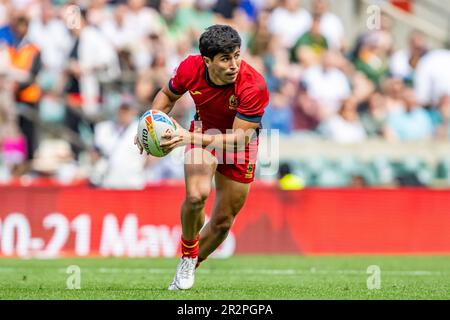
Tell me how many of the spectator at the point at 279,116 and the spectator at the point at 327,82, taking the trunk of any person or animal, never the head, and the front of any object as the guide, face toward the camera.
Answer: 2

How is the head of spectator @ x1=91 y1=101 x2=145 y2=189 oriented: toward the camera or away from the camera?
toward the camera

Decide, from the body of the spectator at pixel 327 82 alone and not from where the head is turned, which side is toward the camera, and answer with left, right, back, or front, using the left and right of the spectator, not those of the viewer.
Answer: front

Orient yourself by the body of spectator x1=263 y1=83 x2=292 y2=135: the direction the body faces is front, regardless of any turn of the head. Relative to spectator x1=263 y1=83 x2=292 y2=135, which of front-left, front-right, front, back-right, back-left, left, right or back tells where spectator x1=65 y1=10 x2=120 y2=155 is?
right

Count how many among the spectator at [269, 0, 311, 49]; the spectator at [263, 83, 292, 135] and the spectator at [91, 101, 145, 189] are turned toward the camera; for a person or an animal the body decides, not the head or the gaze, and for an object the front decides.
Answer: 3

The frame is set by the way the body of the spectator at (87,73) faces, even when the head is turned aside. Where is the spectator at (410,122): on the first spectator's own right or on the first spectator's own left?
on the first spectator's own left

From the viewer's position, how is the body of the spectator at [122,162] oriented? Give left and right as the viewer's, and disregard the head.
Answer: facing the viewer

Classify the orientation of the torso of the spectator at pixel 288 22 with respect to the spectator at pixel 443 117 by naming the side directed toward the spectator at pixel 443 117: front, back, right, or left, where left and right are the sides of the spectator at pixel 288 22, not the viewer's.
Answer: left

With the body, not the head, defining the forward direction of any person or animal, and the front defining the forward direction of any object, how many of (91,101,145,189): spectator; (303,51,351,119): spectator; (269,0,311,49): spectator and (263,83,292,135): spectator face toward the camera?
4

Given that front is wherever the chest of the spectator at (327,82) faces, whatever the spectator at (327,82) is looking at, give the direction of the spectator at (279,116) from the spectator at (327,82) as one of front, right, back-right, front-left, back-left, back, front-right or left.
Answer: front-right

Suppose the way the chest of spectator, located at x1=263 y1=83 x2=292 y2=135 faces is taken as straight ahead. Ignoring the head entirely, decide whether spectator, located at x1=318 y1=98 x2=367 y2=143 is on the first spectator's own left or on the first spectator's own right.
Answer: on the first spectator's own left

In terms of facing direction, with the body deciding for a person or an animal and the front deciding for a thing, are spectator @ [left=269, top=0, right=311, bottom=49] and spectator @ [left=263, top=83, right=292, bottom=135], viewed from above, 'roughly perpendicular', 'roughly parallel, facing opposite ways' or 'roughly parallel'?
roughly parallel

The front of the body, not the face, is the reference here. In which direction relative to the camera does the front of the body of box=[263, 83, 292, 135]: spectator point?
toward the camera
